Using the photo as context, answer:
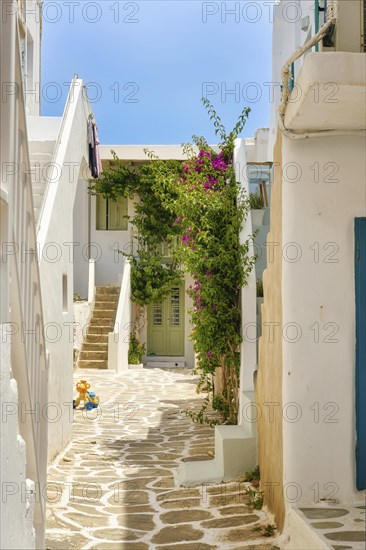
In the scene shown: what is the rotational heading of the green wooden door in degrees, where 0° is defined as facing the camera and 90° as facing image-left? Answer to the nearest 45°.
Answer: approximately 0°

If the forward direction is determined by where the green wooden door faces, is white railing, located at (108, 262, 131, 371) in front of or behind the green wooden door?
in front

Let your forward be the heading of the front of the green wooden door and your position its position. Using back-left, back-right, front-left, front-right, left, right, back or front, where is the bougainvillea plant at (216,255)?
front

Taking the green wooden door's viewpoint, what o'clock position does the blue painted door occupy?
The blue painted door is roughly at 12 o'clock from the green wooden door.

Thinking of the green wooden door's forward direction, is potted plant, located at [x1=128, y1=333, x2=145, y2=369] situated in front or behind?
in front

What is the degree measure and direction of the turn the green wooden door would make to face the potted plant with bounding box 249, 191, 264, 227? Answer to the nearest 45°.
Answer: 0° — it already faces it
